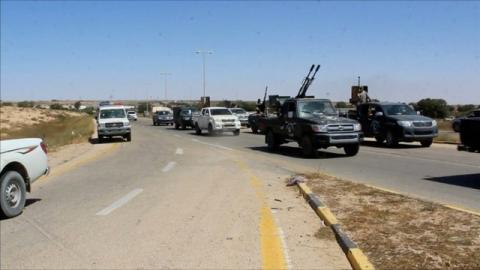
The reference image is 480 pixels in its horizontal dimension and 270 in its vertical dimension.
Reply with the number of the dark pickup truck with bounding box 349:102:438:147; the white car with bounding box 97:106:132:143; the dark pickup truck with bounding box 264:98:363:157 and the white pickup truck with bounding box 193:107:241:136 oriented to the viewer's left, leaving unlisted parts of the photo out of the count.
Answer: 0

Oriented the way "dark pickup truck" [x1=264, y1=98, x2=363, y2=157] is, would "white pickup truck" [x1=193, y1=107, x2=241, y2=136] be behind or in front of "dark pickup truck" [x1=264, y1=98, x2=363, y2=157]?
behind

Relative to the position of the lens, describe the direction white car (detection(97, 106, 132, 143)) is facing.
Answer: facing the viewer

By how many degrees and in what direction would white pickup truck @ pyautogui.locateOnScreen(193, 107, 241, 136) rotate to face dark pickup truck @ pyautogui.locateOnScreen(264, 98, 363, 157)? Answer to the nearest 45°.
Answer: approximately 45° to its right

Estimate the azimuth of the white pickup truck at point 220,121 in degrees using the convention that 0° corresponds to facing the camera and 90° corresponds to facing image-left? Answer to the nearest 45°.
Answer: approximately 315°

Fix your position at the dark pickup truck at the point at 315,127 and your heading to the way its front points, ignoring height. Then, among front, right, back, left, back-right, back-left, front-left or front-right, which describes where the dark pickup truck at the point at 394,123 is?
left
